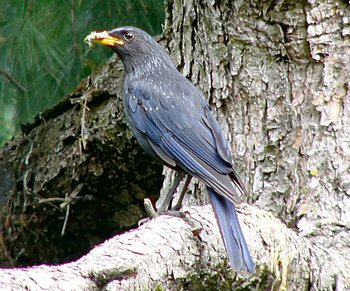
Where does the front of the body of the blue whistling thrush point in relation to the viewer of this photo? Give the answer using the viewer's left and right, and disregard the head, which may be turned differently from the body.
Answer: facing away from the viewer and to the left of the viewer
